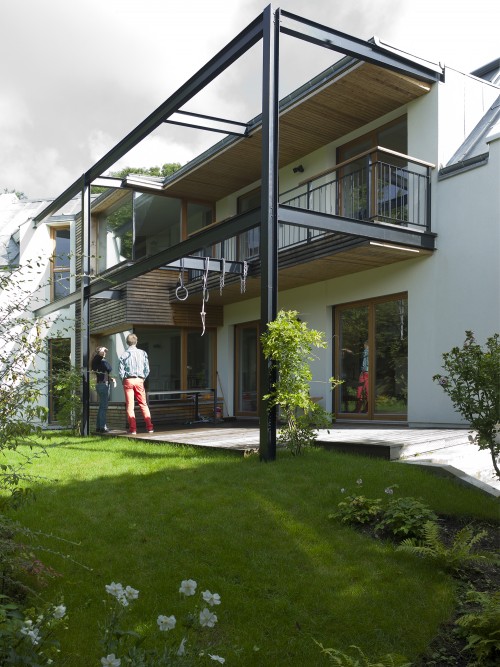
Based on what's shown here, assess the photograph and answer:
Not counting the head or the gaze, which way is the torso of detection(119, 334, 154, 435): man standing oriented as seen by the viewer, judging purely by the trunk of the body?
away from the camera

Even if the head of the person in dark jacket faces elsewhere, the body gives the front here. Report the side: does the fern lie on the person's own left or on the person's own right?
on the person's own right

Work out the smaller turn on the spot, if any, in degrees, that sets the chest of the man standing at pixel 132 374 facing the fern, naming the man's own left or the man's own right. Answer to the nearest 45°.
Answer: approximately 180°

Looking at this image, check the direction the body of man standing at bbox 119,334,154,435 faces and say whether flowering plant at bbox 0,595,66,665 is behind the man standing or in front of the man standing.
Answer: behind

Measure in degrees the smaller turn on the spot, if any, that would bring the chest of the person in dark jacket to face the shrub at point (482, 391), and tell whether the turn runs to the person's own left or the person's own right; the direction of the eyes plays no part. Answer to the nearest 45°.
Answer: approximately 90° to the person's own right
